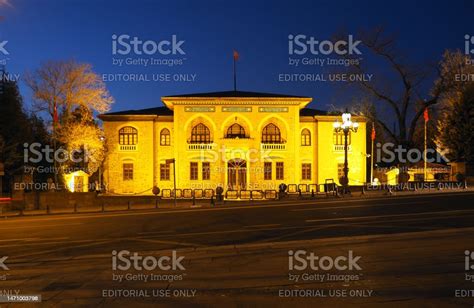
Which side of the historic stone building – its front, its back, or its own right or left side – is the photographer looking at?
front

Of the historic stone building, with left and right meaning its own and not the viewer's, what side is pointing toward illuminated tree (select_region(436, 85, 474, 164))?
left

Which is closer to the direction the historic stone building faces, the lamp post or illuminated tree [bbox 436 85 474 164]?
the lamp post

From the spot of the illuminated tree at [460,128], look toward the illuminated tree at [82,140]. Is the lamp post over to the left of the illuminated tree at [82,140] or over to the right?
left

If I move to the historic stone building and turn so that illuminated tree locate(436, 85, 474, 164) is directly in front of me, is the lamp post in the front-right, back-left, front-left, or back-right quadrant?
front-right

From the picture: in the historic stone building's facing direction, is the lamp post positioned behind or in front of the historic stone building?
in front
